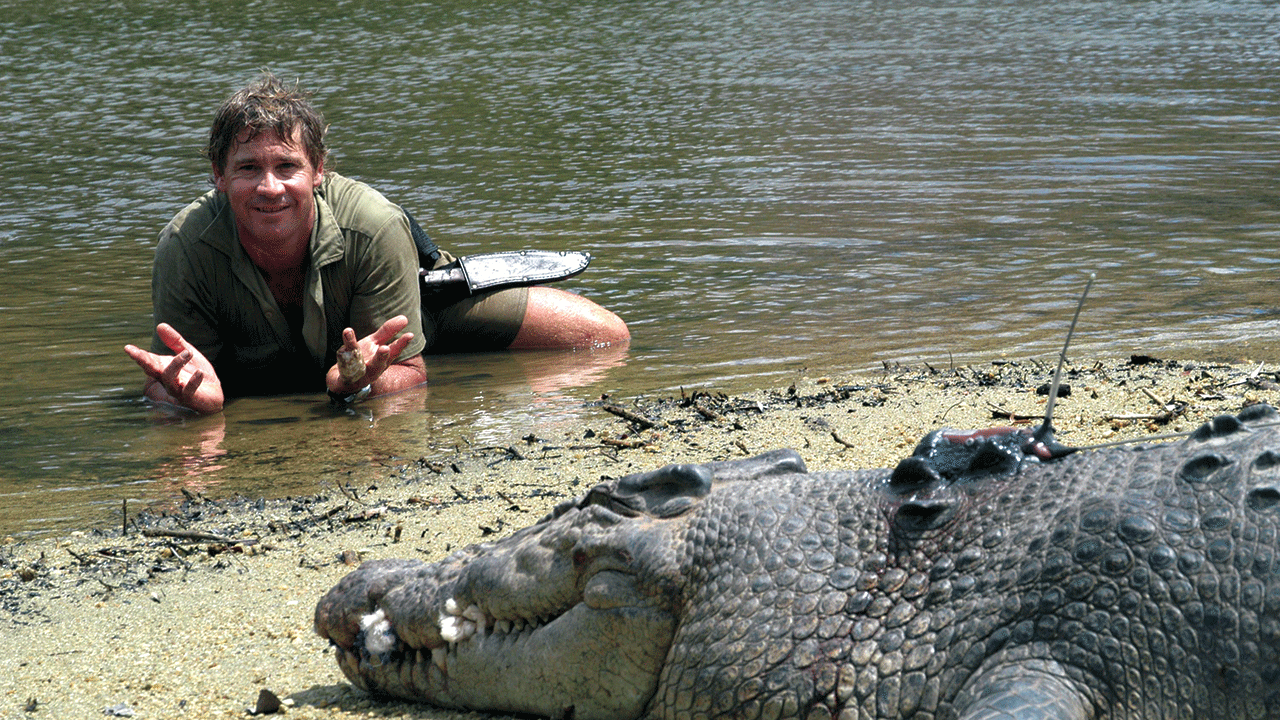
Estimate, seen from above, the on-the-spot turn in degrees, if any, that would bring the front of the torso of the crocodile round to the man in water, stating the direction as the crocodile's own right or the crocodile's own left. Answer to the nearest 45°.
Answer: approximately 45° to the crocodile's own right

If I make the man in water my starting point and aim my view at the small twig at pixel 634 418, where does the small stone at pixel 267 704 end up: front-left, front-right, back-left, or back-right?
front-right

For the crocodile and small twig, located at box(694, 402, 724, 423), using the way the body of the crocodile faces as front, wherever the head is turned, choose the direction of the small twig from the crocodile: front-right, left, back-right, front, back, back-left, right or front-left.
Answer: right

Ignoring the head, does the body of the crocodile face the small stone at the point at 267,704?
yes

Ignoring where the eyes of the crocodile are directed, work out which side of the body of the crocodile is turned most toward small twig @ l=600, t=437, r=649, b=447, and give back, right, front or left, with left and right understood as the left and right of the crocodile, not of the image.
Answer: right

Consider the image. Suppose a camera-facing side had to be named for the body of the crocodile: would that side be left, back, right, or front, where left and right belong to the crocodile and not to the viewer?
left

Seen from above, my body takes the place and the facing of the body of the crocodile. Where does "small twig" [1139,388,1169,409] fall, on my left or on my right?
on my right

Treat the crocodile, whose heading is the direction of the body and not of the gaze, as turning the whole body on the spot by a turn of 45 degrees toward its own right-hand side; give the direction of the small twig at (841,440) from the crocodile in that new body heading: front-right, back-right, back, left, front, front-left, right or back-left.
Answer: front-right

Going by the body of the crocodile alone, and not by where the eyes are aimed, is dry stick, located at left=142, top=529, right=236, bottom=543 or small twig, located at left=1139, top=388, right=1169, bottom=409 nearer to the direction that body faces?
the dry stick

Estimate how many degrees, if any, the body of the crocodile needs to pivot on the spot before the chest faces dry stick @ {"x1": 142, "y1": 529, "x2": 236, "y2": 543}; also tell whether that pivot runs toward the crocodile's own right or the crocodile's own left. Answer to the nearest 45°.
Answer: approximately 45° to the crocodile's own right

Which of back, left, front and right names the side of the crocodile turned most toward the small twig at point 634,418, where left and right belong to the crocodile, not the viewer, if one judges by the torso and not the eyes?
right
